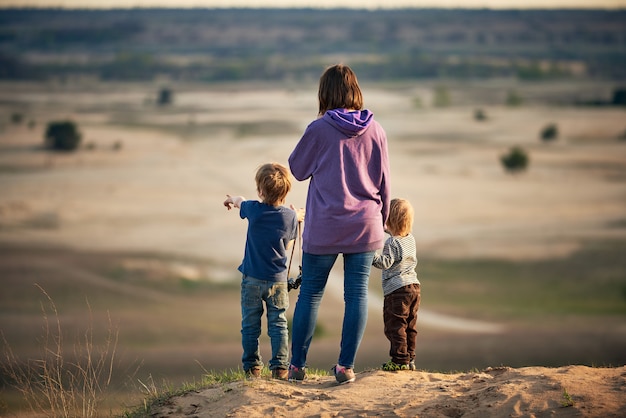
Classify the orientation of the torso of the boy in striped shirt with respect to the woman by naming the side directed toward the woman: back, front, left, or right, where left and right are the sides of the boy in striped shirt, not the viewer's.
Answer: left

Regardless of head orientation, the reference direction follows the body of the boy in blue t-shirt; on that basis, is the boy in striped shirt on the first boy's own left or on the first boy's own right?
on the first boy's own right

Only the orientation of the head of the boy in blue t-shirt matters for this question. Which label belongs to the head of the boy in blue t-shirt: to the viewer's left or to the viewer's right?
to the viewer's left

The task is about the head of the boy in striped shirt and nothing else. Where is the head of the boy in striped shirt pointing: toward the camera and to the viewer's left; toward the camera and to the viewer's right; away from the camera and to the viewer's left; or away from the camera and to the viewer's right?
away from the camera and to the viewer's left

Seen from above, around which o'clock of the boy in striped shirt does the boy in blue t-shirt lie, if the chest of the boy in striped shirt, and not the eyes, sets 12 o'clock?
The boy in blue t-shirt is roughly at 10 o'clock from the boy in striped shirt.

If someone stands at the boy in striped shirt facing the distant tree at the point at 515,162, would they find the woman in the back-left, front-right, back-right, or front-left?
back-left

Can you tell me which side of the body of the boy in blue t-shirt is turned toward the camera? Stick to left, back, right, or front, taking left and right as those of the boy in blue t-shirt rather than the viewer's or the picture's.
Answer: back

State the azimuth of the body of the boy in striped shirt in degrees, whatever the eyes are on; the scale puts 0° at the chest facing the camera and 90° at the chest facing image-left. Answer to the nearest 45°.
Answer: approximately 135°

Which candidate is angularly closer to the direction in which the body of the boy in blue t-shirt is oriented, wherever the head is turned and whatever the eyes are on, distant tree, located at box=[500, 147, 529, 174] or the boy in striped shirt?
the distant tree

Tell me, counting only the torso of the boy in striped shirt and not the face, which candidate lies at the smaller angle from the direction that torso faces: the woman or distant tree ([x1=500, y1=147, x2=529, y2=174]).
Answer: the distant tree
